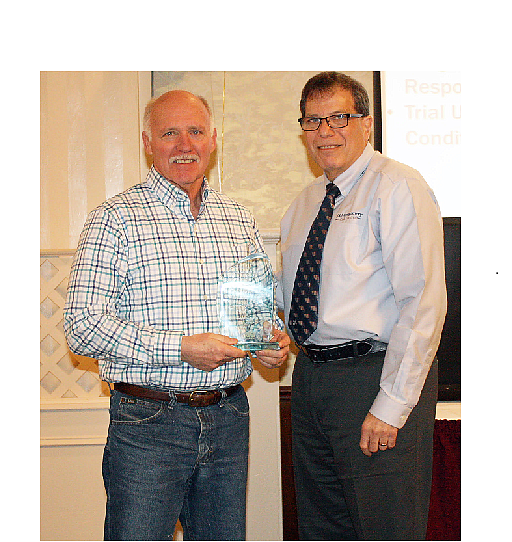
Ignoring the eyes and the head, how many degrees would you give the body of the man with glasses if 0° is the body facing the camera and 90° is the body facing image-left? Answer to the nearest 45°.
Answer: approximately 45°

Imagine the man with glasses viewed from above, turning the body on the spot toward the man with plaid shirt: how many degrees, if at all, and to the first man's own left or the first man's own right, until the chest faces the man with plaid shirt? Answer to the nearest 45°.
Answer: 0° — they already face them
